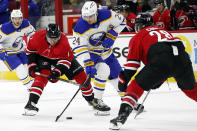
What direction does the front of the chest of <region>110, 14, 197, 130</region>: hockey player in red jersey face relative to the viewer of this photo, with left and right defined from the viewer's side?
facing away from the viewer and to the left of the viewer

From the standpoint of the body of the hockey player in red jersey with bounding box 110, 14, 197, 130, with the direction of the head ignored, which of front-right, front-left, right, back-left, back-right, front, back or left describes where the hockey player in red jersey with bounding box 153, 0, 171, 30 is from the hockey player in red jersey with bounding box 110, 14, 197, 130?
front-right

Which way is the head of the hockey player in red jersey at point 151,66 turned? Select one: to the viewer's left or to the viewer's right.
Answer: to the viewer's left

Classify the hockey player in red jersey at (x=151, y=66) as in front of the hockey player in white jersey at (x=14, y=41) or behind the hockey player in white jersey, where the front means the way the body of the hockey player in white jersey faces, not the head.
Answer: in front

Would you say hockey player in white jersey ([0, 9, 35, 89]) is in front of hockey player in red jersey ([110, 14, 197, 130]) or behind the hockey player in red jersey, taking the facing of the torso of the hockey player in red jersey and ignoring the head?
in front

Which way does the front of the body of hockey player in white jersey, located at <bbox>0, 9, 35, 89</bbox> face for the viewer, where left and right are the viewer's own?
facing the viewer and to the right of the viewer

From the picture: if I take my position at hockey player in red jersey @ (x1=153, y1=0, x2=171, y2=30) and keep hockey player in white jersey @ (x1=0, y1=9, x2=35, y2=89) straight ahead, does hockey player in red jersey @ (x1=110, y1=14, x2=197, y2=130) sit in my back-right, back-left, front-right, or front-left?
front-left

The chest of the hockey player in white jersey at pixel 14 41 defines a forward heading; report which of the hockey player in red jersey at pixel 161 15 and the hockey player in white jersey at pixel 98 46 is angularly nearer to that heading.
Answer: the hockey player in white jersey

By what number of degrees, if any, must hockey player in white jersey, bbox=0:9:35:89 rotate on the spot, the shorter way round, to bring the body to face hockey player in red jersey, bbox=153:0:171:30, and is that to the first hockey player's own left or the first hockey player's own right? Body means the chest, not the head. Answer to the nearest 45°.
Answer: approximately 45° to the first hockey player's own left

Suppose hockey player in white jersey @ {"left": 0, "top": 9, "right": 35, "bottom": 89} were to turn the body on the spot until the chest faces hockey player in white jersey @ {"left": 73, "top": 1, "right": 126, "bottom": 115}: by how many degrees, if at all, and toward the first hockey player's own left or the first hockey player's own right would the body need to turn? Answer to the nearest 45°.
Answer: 0° — they already face them
